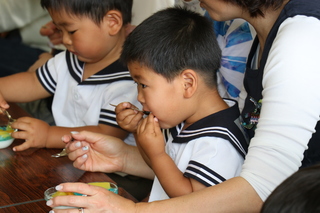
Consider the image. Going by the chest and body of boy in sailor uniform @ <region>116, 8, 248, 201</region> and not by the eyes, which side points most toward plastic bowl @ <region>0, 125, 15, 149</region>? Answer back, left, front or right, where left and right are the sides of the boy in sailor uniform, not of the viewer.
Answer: front

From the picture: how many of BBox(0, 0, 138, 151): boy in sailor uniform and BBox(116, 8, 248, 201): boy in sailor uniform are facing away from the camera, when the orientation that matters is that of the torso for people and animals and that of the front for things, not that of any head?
0

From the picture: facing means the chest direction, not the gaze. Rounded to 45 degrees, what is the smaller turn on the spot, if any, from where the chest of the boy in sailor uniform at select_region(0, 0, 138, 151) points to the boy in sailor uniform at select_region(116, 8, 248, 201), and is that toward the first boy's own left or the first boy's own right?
approximately 90° to the first boy's own left

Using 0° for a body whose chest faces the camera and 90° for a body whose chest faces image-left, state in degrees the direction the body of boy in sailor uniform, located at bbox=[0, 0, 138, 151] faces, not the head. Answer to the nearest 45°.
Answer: approximately 45°

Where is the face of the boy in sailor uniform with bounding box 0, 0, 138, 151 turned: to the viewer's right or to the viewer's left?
to the viewer's left

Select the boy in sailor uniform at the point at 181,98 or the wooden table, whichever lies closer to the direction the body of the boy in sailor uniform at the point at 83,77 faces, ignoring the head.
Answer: the wooden table

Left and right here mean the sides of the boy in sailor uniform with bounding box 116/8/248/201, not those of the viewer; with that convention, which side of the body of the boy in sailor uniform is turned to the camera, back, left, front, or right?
left
